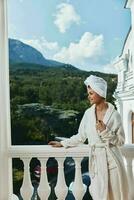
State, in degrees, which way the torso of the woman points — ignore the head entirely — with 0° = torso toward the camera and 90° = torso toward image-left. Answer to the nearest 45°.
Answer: approximately 45°

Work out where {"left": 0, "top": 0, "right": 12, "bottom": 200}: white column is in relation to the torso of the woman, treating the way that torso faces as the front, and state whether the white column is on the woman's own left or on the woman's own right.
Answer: on the woman's own right
